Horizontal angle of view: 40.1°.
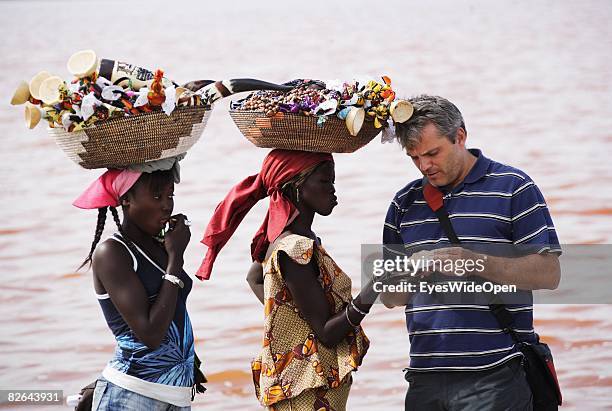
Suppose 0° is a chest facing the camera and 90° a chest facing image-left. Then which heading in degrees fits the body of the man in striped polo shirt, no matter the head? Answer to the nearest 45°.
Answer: approximately 45°

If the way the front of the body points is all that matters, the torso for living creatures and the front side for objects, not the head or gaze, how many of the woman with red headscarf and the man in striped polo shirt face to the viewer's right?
1

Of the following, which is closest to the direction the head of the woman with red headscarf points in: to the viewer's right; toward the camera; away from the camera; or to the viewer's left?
to the viewer's right

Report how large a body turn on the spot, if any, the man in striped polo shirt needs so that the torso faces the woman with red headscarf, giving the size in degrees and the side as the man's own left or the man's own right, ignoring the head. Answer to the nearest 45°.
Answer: approximately 45° to the man's own right

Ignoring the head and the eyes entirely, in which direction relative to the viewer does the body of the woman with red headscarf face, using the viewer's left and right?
facing to the right of the viewer

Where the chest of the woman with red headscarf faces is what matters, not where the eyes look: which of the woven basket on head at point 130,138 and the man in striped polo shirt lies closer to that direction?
the man in striped polo shirt
